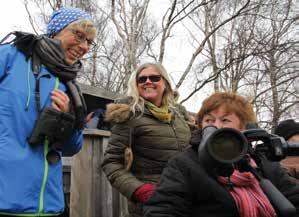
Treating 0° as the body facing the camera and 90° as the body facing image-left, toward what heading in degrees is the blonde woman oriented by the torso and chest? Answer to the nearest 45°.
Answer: approximately 315°

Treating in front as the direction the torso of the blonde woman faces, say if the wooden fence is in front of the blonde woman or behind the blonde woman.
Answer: behind

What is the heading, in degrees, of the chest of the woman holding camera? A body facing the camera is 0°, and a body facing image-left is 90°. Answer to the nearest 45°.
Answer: approximately 0°

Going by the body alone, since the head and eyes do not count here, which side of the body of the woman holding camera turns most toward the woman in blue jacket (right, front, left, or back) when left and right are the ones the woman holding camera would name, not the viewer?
right
